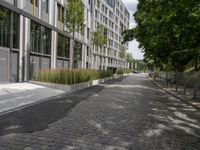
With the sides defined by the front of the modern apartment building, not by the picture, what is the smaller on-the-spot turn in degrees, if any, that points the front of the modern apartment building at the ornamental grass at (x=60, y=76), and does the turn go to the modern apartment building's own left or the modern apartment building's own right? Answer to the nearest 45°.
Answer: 0° — it already faces it
